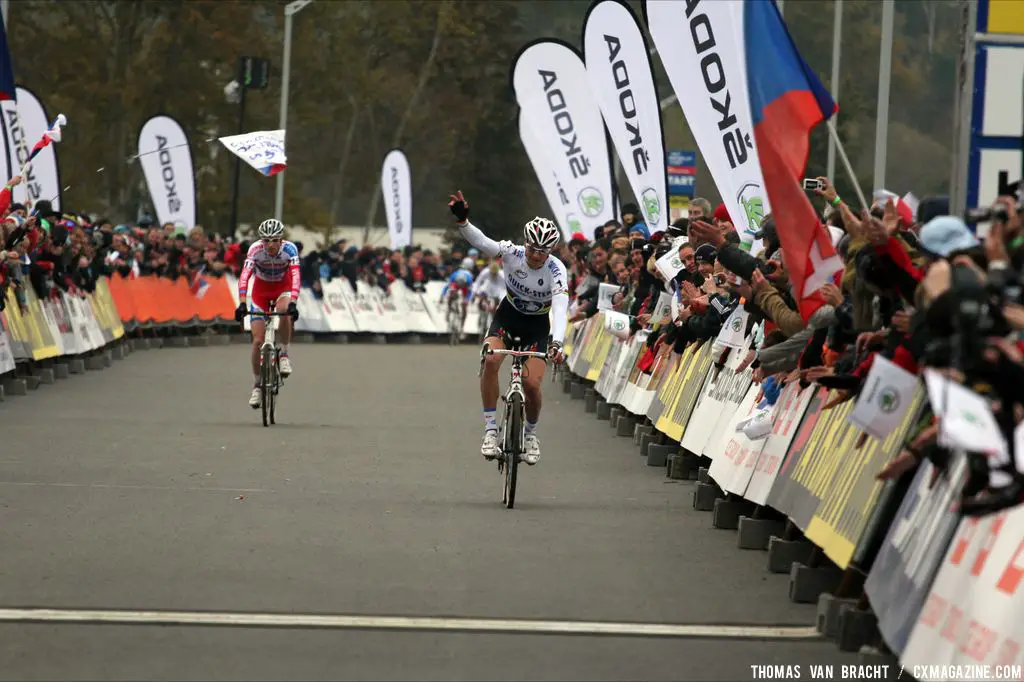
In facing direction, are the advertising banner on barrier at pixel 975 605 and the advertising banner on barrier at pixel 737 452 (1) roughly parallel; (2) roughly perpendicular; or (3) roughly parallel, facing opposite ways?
roughly parallel

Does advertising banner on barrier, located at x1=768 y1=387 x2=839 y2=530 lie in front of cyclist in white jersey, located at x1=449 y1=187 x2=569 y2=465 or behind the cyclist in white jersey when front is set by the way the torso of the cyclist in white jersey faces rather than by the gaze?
in front

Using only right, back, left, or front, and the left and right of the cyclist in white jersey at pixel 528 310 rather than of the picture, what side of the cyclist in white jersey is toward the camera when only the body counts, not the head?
front

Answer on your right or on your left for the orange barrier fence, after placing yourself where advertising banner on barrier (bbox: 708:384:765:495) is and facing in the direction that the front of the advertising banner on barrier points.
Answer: on your right

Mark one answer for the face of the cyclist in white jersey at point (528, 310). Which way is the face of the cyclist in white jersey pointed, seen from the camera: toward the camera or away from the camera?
toward the camera

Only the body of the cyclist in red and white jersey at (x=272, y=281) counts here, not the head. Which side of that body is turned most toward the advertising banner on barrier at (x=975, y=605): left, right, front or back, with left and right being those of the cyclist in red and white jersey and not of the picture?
front

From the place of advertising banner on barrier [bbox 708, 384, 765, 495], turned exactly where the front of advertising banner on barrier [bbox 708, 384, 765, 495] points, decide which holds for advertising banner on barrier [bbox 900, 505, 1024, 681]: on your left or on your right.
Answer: on your left

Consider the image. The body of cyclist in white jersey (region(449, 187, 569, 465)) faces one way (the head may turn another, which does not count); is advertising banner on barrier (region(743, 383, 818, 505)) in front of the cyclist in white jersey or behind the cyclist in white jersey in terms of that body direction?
in front

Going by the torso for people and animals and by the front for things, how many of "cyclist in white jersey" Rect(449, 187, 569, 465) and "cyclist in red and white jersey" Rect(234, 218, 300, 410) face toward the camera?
2

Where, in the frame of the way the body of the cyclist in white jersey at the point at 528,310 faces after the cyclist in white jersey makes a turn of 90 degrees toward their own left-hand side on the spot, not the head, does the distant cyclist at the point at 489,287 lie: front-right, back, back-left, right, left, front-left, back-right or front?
left

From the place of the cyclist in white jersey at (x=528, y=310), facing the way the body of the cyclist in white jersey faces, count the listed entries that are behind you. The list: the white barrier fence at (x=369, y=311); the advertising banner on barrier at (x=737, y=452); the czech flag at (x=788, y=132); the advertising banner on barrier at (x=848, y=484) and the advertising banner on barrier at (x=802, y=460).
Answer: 1

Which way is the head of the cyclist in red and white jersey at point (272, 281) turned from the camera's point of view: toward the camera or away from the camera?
toward the camera

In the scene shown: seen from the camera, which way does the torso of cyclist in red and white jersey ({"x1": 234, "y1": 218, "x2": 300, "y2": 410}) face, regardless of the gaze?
toward the camera
